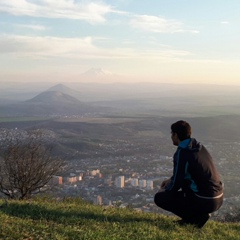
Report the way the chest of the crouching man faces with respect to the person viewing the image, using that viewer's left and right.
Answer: facing away from the viewer and to the left of the viewer

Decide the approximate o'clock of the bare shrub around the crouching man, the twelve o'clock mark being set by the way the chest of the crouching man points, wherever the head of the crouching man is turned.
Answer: The bare shrub is roughly at 12 o'clock from the crouching man.
